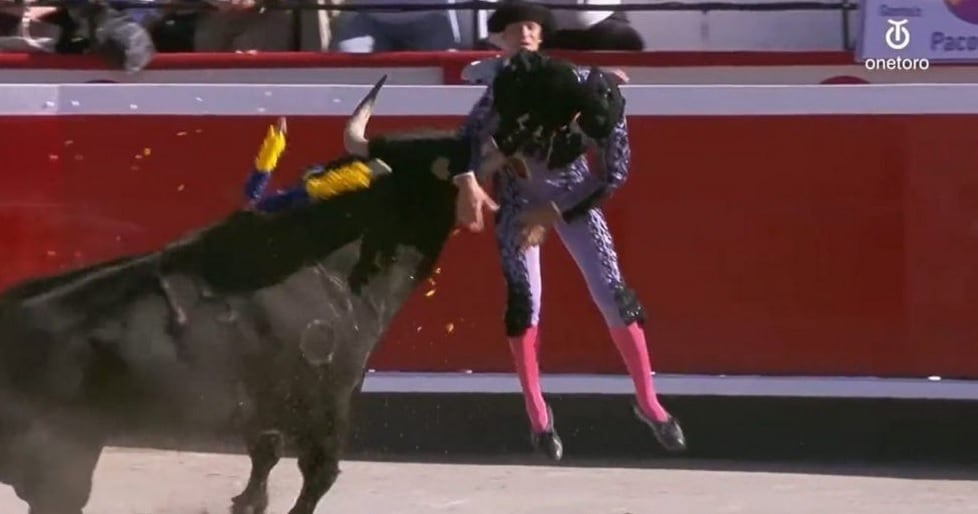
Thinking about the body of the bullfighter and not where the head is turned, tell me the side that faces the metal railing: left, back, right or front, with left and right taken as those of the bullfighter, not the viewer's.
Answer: back

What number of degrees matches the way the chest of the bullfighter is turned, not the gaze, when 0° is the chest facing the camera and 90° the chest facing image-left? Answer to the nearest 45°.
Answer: approximately 0°

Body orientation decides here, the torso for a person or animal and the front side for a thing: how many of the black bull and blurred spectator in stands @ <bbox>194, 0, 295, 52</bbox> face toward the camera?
1

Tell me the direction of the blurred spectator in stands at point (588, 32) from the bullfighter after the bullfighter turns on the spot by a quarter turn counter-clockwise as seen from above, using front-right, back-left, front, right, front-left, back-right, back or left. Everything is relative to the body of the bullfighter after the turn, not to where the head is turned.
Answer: left

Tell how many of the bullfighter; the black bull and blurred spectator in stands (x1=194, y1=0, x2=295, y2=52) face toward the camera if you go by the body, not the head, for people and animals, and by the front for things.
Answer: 2

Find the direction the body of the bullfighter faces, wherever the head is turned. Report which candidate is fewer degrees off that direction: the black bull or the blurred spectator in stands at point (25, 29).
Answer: the black bull

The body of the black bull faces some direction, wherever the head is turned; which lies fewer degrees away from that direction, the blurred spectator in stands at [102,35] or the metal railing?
the metal railing

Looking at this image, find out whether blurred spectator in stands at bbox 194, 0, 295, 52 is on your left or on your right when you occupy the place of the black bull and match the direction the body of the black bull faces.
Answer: on your left

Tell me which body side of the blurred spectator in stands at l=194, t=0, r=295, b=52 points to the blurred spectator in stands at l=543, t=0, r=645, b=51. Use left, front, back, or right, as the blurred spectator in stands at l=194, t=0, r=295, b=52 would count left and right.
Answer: left

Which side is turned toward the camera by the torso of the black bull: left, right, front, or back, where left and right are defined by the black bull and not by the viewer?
right
